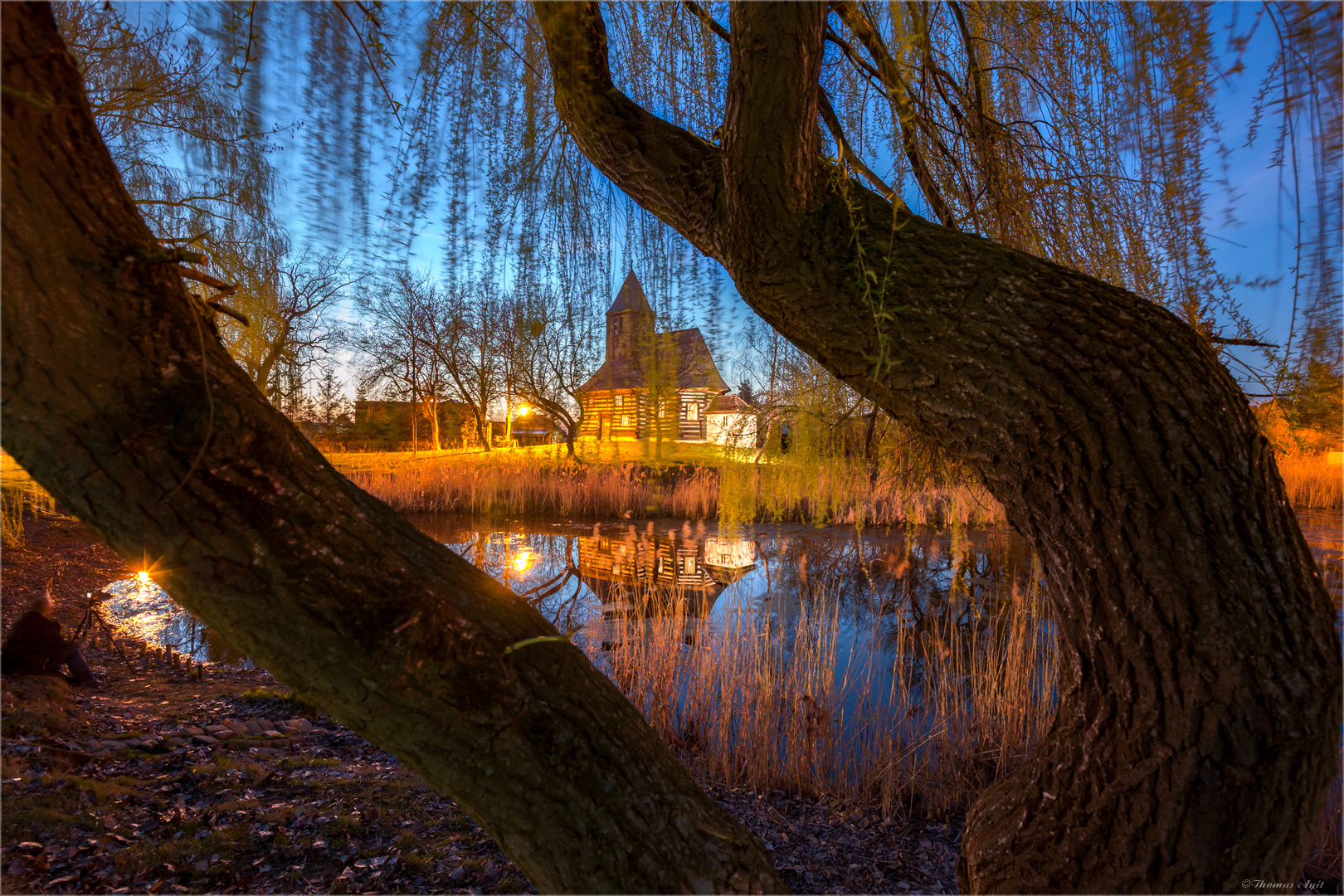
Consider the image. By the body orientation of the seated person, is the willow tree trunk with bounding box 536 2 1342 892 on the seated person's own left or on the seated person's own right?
on the seated person's own right

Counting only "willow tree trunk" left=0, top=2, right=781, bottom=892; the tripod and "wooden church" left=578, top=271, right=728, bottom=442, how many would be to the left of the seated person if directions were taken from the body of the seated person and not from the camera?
1

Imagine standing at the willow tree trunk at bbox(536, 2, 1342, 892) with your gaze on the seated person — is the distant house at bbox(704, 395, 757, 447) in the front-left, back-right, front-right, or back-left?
front-right

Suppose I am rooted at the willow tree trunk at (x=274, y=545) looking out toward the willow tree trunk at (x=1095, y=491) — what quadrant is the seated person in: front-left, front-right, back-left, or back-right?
back-left

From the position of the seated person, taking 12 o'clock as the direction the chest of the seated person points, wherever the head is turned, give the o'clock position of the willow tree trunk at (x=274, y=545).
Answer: The willow tree trunk is roughly at 3 o'clock from the seated person.

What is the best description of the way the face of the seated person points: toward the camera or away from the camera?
away from the camera

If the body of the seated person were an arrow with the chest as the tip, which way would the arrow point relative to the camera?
to the viewer's right
